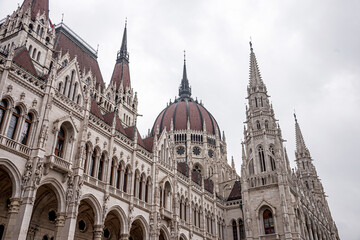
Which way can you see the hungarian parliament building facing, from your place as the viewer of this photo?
facing the viewer and to the right of the viewer
